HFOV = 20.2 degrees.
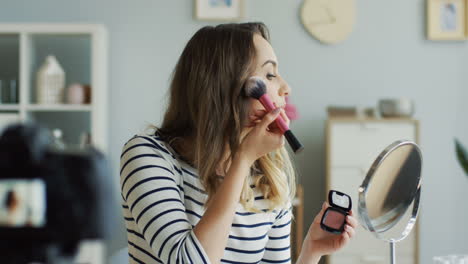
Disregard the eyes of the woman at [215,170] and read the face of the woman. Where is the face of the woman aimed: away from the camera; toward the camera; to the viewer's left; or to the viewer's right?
to the viewer's right

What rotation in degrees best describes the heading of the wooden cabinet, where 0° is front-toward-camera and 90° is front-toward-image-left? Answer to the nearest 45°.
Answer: approximately 0°

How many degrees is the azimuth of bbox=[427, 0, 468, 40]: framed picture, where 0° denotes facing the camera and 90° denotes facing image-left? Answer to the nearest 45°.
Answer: approximately 0°

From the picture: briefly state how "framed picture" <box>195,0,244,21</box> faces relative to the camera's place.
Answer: facing the viewer

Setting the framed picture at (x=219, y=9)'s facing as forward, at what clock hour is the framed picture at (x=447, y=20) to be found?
the framed picture at (x=447, y=20) is roughly at 9 o'clock from the framed picture at (x=219, y=9).

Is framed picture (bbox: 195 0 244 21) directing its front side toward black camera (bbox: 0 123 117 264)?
yes

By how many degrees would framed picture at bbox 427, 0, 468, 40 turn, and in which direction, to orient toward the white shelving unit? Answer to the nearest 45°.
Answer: approximately 45° to its right

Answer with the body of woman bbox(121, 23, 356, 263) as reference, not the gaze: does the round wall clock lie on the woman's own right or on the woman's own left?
on the woman's own left

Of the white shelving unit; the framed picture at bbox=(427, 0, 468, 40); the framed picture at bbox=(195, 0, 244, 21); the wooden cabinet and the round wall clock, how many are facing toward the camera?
5

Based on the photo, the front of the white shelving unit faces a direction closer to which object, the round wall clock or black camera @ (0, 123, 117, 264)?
the black camera
